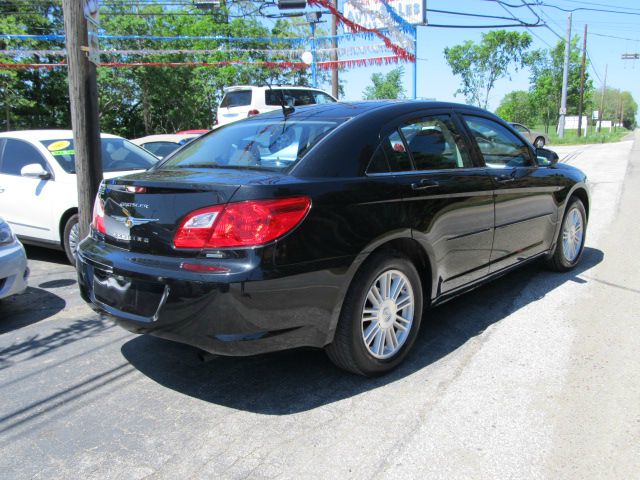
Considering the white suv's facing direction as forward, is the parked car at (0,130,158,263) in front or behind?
behind

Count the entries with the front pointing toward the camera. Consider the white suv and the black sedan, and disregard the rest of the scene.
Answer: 0

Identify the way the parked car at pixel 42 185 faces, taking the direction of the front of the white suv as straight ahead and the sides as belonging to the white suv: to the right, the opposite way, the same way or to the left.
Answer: to the right

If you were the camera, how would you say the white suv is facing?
facing away from the viewer and to the right of the viewer

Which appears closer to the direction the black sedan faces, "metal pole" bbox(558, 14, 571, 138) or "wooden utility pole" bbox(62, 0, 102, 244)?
the metal pole

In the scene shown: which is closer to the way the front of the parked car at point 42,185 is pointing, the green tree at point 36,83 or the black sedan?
the black sedan

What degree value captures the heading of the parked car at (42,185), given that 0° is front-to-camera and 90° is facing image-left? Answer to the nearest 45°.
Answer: approximately 315°

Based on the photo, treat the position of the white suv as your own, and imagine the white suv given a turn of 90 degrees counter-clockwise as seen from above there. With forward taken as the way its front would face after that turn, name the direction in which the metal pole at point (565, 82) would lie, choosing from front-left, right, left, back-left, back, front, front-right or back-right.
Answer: right

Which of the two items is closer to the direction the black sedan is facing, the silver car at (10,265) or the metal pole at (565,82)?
the metal pole

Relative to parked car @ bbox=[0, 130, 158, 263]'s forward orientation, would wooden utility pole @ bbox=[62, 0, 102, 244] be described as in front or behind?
in front

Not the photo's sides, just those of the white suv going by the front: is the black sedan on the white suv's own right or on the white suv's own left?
on the white suv's own right

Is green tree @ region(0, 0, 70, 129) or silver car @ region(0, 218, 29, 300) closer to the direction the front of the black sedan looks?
the green tree

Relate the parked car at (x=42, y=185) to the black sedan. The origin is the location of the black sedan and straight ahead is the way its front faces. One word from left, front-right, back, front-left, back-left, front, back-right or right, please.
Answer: left

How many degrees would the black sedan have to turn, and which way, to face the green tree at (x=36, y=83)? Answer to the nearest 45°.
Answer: approximately 90° to its left

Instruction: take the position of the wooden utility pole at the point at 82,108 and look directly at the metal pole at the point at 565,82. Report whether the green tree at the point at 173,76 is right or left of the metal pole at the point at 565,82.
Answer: left
